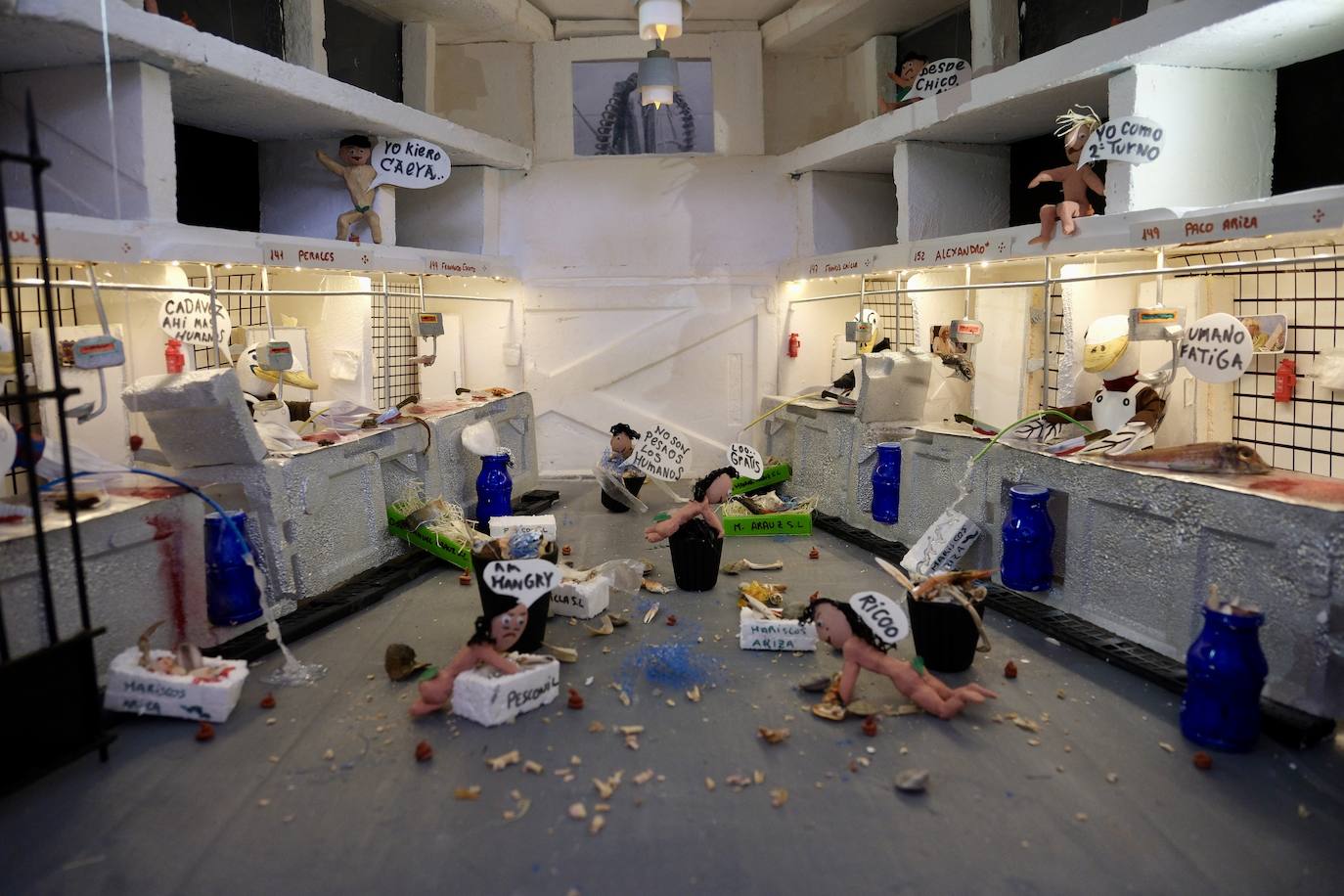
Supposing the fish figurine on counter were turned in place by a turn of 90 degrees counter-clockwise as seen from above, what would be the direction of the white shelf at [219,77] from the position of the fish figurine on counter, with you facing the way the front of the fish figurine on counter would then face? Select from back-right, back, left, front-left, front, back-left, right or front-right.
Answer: left

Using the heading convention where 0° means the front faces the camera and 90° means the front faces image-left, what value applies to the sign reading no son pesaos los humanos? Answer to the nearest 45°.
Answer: approximately 0°

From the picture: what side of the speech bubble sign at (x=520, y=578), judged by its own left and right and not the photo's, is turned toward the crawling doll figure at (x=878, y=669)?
left

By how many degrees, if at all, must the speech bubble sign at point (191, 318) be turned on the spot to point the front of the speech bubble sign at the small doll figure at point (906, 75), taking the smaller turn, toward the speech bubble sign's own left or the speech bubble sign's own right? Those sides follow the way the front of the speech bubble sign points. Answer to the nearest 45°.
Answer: approximately 90° to the speech bubble sign's own left

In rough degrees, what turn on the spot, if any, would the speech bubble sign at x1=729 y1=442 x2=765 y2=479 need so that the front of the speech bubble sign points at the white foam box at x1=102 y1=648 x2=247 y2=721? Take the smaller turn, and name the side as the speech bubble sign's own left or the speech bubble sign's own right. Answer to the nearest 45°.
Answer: approximately 45° to the speech bubble sign's own right

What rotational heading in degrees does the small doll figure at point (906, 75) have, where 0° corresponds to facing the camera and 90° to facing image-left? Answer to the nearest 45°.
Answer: approximately 45°

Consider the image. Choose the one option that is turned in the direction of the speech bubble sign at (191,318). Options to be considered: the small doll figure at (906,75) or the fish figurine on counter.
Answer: the small doll figure

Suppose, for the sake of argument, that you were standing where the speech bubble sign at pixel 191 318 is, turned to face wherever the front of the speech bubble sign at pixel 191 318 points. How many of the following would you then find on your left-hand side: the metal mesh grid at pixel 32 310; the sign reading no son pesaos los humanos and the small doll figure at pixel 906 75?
2
